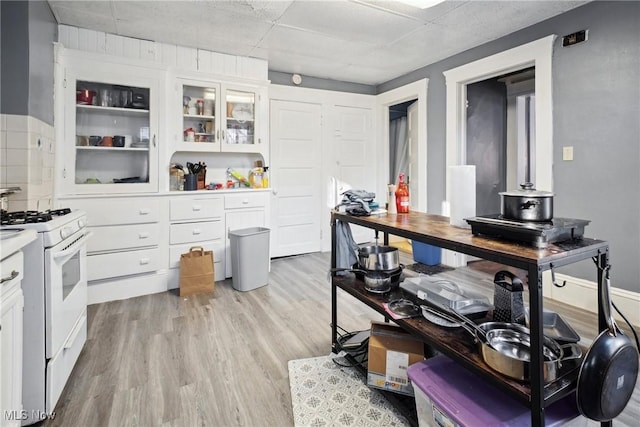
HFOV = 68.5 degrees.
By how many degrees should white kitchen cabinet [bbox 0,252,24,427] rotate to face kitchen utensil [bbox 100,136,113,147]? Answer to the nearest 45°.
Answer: approximately 90° to its left

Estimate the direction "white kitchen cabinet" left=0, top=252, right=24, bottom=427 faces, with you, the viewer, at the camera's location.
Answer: facing to the right of the viewer

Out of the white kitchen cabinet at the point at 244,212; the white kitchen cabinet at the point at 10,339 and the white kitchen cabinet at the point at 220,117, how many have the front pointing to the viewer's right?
1

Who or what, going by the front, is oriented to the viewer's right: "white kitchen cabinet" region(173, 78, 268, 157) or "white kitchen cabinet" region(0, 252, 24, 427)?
"white kitchen cabinet" region(0, 252, 24, 427)

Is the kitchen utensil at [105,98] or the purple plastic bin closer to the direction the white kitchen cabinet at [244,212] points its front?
the purple plastic bin

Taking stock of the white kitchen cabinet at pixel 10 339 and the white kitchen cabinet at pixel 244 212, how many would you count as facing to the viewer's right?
1

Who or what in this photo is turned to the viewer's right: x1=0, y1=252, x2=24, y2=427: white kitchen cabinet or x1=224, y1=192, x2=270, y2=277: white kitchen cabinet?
x1=0, y1=252, x2=24, y2=427: white kitchen cabinet

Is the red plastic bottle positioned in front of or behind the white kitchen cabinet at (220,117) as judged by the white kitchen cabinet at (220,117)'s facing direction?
in front

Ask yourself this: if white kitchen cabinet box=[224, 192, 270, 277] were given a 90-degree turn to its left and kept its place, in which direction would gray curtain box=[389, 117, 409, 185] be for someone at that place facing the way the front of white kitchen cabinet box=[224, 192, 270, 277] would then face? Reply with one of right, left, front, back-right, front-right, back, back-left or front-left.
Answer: front-left

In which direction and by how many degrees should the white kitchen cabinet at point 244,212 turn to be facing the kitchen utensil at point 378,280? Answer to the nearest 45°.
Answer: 0° — it already faces it

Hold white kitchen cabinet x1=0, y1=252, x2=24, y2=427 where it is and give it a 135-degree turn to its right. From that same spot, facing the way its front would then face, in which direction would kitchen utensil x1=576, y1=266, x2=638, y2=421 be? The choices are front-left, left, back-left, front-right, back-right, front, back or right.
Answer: left

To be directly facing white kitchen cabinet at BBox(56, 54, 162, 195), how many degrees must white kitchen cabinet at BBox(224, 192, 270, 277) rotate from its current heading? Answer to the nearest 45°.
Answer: approximately 90° to its right

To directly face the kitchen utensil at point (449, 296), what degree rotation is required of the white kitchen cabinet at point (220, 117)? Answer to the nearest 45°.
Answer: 0° — it already faces it

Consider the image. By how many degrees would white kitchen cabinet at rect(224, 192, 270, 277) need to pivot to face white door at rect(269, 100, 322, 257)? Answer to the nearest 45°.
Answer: approximately 135° to its left

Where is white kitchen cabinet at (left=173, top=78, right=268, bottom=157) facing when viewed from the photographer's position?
facing the viewer
